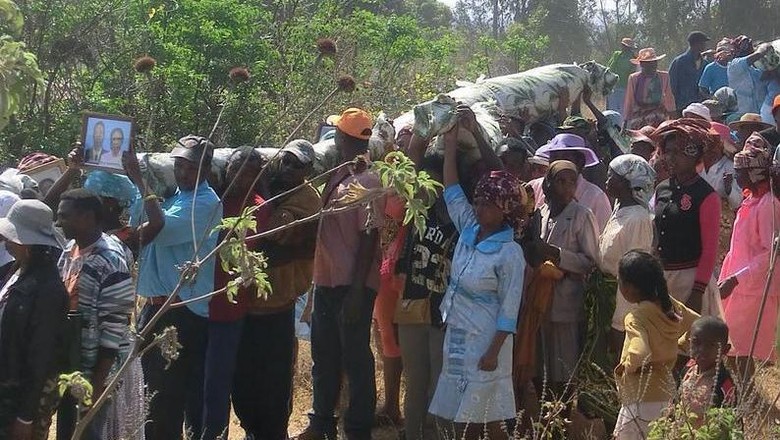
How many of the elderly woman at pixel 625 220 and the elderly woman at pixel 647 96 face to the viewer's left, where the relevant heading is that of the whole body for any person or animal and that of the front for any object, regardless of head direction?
1

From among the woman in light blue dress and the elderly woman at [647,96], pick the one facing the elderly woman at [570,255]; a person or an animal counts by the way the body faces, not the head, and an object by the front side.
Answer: the elderly woman at [647,96]

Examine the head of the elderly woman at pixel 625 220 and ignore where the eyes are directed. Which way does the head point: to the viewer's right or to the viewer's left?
to the viewer's left

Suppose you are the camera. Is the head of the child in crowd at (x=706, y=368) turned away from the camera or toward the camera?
toward the camera

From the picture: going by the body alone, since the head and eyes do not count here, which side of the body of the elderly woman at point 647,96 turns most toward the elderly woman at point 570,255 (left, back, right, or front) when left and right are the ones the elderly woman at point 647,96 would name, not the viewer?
front

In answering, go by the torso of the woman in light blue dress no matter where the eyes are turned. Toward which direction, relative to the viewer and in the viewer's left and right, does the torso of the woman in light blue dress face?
facing the viewer and to the left of the viewer

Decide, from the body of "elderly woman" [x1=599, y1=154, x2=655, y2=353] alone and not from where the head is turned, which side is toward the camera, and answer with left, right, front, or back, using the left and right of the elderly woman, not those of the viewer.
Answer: left

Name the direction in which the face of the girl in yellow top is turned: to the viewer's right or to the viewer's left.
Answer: to the viewer's left

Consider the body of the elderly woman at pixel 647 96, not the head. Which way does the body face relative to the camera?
toward the camera

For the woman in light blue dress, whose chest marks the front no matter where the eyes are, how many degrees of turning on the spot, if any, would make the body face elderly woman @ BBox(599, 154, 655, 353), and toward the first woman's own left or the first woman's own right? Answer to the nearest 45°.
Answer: approximately 180°

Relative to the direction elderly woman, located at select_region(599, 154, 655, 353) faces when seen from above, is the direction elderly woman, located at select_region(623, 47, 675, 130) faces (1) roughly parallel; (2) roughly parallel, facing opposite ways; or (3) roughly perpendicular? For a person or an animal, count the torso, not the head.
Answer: roughly perpendicular

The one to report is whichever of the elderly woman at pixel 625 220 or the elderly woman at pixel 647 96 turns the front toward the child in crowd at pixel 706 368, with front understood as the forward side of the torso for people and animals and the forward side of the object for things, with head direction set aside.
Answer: the elderly woman at pixel 647 96

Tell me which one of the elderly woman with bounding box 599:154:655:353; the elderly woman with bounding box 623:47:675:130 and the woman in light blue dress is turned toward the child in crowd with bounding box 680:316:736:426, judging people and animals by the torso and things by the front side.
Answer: the elderly woman with bounding box 623:47:675:130
